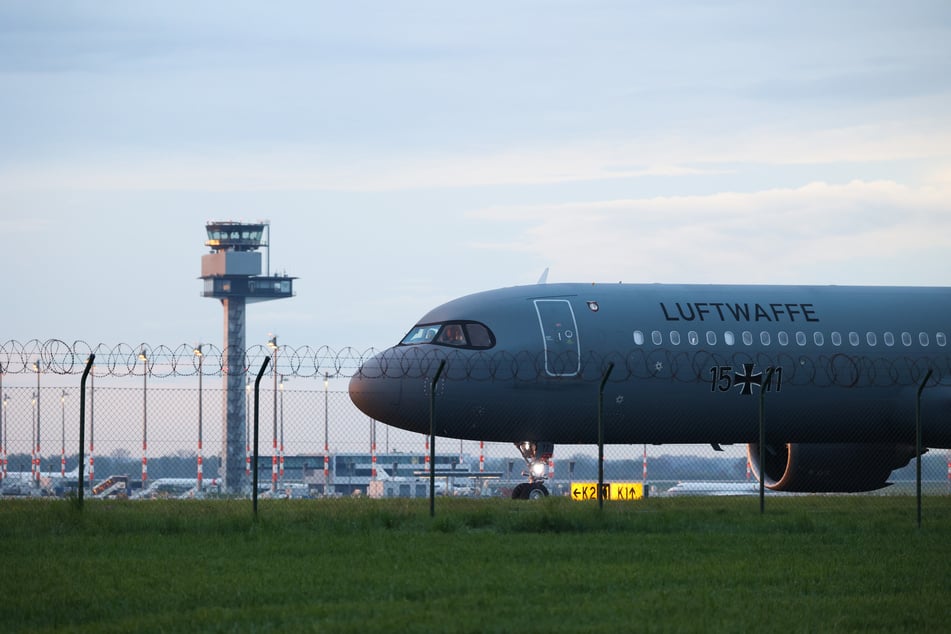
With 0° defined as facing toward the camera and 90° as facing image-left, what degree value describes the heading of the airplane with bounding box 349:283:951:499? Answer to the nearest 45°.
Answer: approximately 90°
